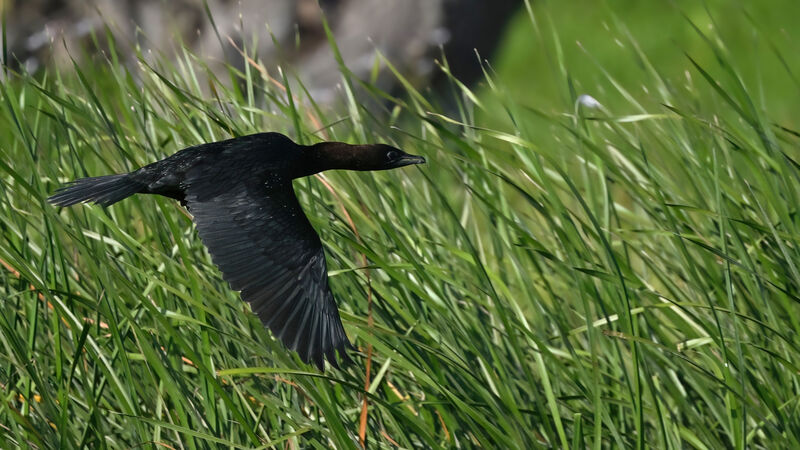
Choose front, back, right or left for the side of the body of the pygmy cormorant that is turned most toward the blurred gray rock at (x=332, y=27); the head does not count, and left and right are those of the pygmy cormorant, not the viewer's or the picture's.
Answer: left

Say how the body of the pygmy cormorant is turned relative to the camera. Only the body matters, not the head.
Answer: to the viewer's right
